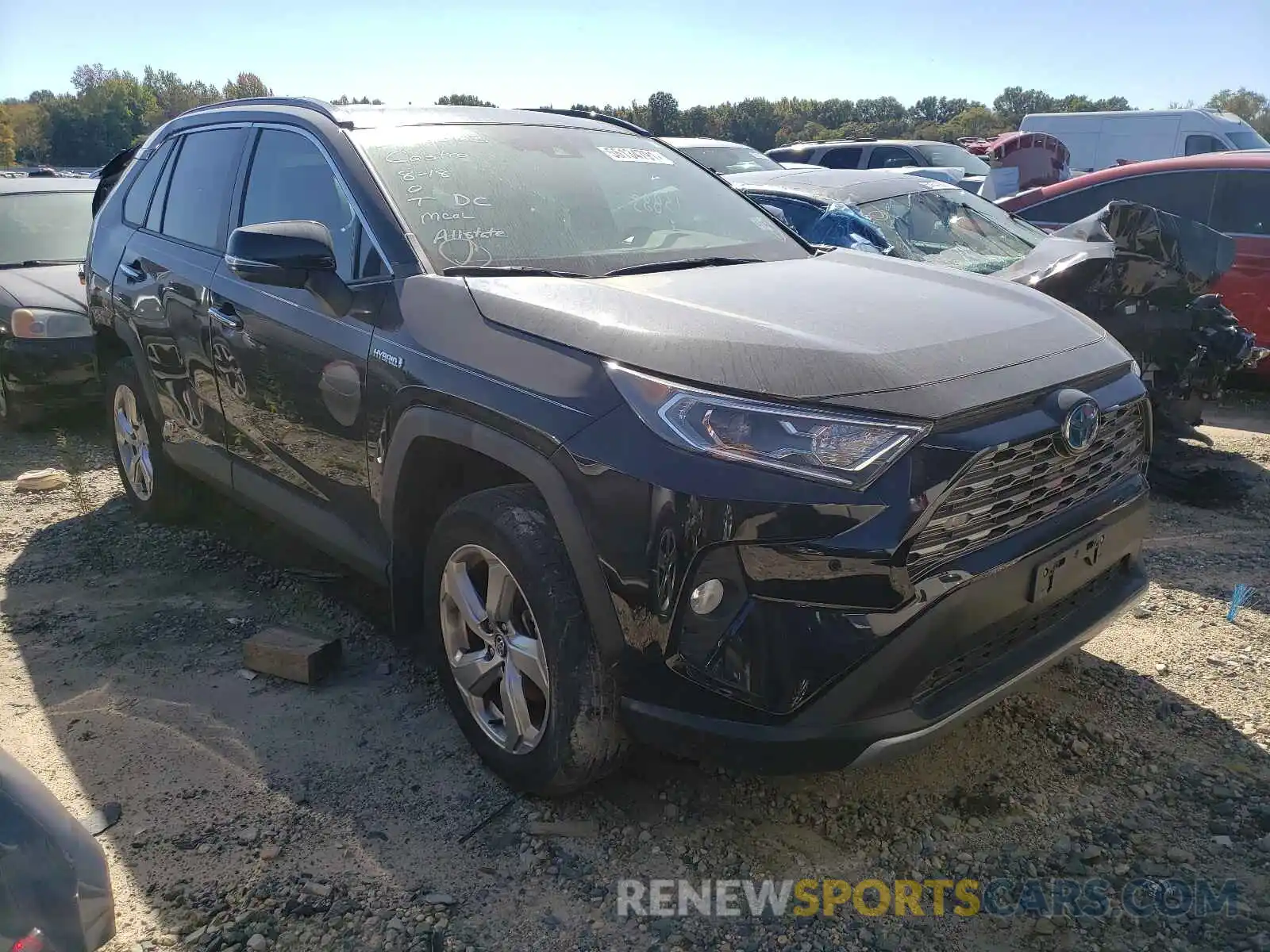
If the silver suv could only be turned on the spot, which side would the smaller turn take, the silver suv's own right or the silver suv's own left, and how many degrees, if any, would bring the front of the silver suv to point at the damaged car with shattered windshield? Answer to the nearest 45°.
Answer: approximately 45° to the silver suv's own right

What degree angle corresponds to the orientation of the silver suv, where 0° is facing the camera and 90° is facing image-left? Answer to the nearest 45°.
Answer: approximately 315°

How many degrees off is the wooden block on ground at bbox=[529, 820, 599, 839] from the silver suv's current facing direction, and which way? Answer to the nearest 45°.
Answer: approximately 45° to its right

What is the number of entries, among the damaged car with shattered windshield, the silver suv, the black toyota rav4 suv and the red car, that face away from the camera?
0

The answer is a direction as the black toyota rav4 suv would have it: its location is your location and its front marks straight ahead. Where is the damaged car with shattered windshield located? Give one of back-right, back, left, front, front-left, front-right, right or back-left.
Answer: left

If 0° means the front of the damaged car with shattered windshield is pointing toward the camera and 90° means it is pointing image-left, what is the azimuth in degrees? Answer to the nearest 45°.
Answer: approximately 315°

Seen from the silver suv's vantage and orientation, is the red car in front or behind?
in front

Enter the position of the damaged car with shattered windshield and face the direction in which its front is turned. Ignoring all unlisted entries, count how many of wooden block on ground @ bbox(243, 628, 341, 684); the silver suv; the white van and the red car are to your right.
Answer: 1

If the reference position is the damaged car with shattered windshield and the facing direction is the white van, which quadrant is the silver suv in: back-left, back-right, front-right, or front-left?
front-left

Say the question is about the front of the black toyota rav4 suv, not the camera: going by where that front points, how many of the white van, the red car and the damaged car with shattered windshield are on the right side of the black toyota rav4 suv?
0

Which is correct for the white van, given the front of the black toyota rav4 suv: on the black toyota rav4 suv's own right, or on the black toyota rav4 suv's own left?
on the black toyota rav4 suv's own left
